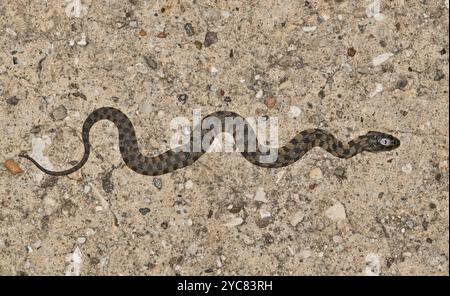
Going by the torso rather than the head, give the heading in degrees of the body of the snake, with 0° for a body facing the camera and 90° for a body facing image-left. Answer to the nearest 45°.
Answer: approximately 270°

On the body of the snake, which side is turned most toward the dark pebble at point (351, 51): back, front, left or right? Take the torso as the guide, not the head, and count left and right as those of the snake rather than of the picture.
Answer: front

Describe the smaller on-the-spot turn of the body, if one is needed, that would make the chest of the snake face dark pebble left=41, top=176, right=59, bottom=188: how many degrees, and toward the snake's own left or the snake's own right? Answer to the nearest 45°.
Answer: approximately 180°

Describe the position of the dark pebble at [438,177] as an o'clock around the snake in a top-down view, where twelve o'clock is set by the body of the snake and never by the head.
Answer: The dark pebble is roughly at 12 o'clock from the snake.

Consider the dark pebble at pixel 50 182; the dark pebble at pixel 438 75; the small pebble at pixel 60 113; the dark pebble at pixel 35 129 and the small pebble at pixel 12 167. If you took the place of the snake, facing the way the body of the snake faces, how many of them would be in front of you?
1

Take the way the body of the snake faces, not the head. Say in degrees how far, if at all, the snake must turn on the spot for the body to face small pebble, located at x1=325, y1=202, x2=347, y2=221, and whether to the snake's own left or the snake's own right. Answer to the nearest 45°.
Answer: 0° — it already faces it

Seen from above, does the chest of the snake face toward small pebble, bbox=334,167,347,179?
yes

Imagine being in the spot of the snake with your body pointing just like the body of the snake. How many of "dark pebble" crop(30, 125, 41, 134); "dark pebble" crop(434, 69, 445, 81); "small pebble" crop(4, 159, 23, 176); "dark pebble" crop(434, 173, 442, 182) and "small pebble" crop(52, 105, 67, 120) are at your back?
3

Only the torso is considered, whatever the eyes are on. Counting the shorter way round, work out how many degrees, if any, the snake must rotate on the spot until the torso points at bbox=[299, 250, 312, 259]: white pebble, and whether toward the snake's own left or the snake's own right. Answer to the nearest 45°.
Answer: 0° — it already faces it

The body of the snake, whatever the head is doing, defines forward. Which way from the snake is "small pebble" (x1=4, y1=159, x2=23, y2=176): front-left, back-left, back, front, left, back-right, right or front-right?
back

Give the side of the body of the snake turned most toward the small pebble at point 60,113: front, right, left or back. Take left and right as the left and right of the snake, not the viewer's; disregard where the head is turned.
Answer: back

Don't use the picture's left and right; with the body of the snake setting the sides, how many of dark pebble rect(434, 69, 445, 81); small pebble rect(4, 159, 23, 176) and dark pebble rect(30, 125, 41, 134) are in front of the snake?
1

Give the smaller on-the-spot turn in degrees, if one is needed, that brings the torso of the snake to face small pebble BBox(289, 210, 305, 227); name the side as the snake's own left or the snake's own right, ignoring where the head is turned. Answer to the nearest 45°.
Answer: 0° — it already faces it
